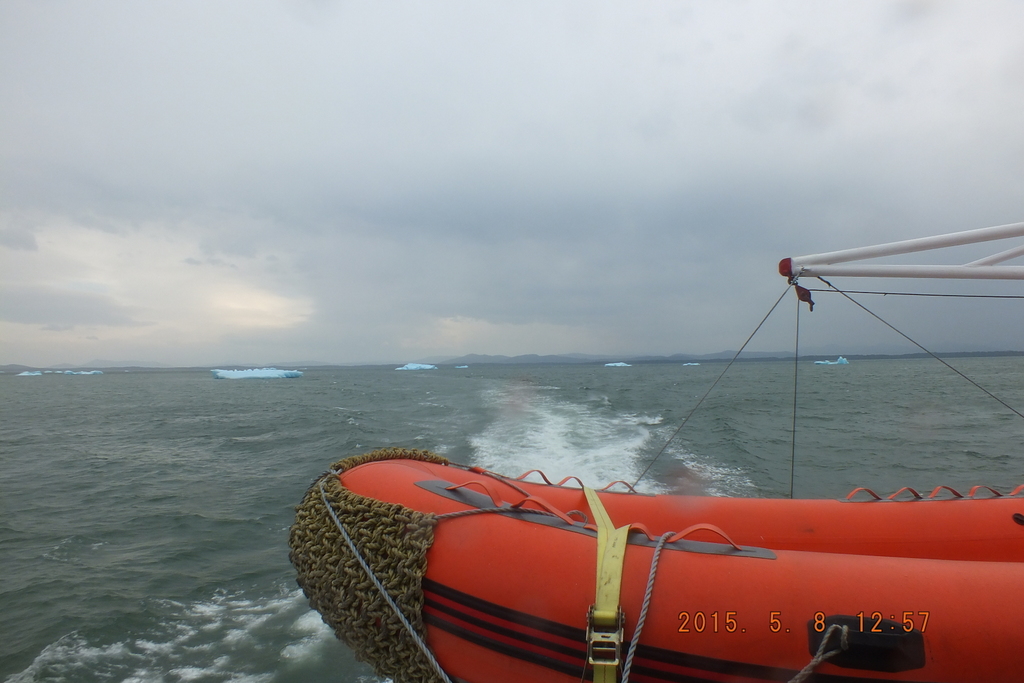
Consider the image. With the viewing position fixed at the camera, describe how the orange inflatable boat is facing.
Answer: facing to the left of the viewer
